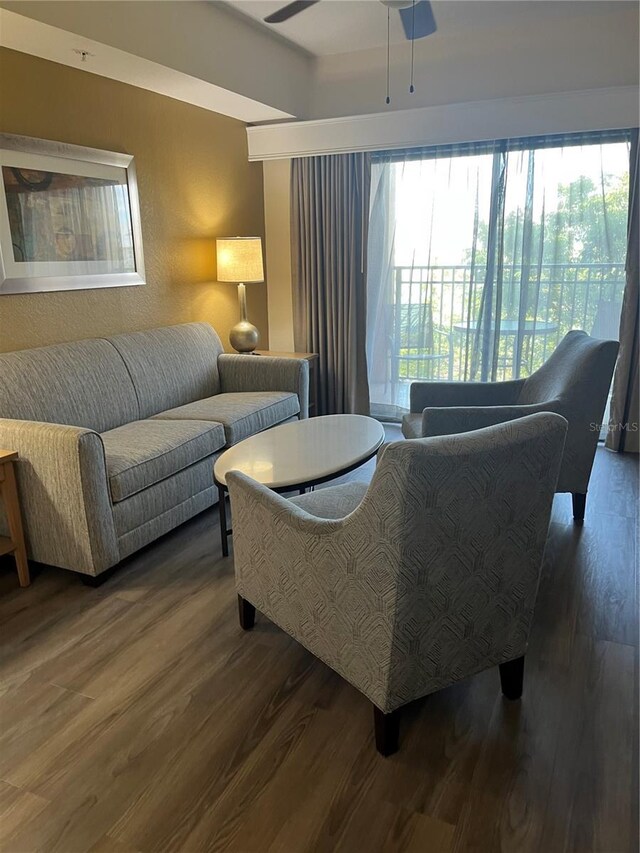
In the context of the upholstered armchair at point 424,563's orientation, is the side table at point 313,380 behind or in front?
in front

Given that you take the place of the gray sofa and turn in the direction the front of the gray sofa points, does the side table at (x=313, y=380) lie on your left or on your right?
on your left

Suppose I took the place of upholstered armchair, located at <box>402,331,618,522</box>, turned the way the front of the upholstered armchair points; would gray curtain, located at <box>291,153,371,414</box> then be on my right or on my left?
on my right

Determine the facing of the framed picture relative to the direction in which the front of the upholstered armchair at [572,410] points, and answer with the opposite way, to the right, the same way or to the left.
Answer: the opposite way

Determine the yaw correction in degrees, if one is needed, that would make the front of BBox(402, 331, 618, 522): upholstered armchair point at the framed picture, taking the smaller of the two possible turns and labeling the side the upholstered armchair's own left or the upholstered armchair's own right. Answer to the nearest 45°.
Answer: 0° — it already faces it

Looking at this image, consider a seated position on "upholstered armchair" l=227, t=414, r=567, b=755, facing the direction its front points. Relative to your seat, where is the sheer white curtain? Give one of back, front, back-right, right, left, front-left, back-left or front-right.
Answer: front-right

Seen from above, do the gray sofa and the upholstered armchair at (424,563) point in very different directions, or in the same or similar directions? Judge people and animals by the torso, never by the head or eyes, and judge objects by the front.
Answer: very different directions

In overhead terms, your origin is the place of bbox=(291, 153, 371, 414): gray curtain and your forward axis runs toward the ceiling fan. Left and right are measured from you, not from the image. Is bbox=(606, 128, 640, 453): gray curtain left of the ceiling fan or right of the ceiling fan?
left

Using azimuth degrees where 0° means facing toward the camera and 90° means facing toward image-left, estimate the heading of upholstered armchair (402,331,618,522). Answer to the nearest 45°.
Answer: approximately 90°

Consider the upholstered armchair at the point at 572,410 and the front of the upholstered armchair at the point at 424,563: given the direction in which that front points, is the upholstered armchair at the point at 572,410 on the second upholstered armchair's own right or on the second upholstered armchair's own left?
on the second upholstered armchair's own right

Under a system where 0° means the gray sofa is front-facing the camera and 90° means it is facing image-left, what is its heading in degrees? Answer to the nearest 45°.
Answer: approximately 315°

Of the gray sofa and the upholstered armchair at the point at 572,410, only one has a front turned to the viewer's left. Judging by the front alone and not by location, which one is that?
the upholstered armchair
